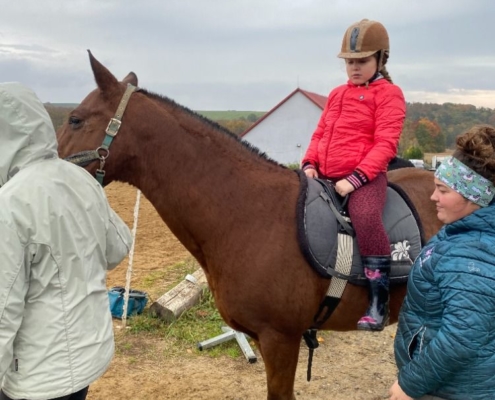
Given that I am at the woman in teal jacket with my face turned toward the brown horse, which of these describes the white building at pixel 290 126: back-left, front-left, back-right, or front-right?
front-right

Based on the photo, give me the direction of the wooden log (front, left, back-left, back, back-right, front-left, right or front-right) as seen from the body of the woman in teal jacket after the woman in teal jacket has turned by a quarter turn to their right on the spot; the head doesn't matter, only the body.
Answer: front-left

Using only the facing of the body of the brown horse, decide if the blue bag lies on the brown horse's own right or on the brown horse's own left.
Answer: on the brown horse's own right

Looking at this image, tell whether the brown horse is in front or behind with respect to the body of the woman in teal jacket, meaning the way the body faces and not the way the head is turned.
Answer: in front

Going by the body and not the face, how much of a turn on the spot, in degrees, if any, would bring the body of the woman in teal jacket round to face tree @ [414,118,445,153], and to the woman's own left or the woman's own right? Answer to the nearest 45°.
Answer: approximately 90° to the woman's own right

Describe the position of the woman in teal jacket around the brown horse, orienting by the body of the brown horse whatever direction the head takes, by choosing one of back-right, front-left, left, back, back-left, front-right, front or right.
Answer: back-left

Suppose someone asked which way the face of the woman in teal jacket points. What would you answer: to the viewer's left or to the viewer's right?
to the viewer's left

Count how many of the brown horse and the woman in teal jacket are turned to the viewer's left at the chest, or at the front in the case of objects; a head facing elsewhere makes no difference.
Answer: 2

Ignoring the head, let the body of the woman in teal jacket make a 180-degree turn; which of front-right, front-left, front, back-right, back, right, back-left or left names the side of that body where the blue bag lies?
back-left

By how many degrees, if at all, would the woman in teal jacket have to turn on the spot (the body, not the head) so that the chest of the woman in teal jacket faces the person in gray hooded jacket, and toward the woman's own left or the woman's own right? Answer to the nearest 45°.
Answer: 0° — they already face them

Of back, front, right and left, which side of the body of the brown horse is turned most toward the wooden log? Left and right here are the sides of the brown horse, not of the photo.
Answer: right

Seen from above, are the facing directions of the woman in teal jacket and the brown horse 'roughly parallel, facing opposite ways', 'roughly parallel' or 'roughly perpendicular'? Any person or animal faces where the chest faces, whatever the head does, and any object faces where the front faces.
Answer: roughly parallel

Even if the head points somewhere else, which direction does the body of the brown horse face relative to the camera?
to the viewer's left

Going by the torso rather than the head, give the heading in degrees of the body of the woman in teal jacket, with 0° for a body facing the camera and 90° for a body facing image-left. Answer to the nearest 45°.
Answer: approximately 90°

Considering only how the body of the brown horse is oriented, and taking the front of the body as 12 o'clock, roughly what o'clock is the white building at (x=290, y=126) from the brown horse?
The white building is roughly at 3 o'clock from the brown horse.
